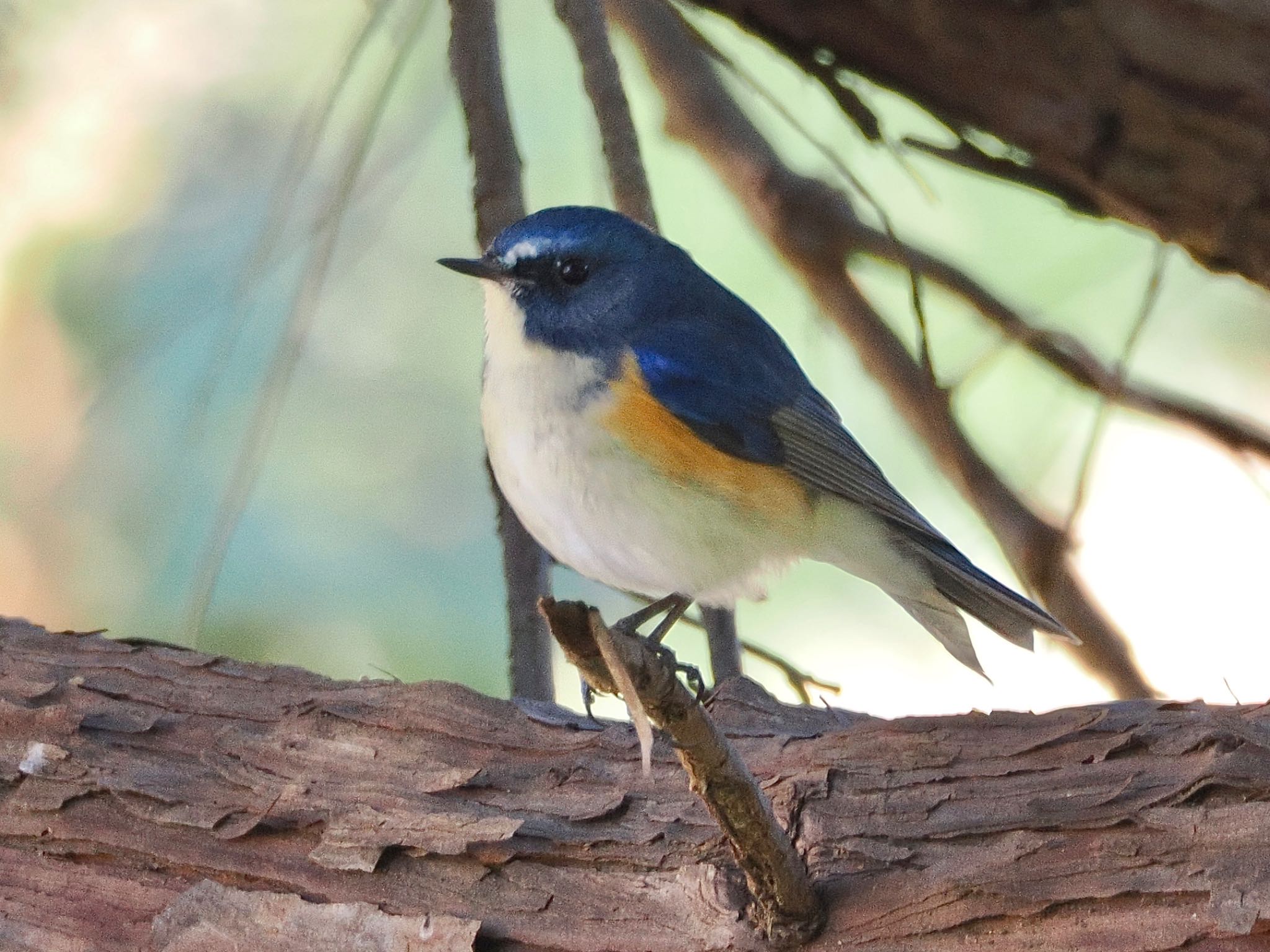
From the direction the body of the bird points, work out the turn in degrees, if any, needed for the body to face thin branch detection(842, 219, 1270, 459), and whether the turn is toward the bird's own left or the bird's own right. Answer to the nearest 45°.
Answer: approximately 135° to the bird's own right

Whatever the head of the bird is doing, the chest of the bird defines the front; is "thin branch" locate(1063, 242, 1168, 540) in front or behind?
behind

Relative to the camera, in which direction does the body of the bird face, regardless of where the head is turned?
to the viewer's left
